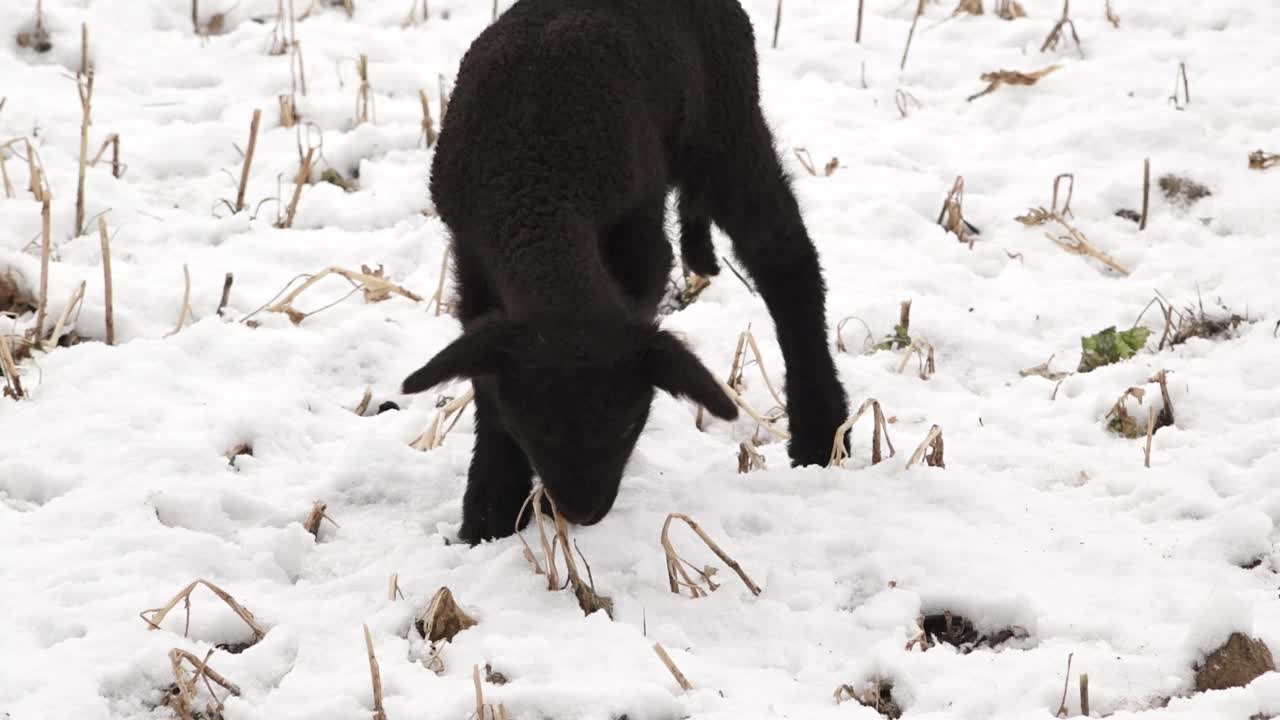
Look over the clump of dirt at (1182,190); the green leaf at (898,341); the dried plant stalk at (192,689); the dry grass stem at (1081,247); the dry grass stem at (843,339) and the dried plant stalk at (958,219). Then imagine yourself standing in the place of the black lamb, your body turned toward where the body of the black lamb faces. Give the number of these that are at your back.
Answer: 5

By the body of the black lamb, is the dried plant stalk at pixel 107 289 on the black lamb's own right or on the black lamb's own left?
on the black lamb's own right

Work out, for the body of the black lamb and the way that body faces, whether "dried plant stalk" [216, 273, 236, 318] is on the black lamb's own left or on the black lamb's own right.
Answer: on the black lamb's own right

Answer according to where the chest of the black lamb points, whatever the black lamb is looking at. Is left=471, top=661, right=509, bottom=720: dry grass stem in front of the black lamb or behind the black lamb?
in front

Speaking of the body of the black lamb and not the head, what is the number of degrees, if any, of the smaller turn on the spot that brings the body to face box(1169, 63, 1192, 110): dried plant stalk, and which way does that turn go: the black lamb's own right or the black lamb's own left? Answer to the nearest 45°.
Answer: approximately 180°

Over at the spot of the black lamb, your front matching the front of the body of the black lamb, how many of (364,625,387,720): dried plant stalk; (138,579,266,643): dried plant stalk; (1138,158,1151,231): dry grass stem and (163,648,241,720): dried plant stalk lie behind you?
1

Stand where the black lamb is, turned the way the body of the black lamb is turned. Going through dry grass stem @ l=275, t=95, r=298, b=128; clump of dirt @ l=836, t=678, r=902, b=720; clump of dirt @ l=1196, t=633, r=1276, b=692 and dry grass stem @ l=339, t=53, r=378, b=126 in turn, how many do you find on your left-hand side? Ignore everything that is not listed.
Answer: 2

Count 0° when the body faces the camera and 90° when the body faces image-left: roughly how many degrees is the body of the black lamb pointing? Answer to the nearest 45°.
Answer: approximately 45°

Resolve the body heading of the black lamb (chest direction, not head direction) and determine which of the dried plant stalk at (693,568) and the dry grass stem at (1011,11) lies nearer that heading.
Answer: the dried plant stalk

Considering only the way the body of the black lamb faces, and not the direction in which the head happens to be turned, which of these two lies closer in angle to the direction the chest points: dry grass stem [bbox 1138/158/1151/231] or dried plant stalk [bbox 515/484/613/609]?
the dried plant stalk

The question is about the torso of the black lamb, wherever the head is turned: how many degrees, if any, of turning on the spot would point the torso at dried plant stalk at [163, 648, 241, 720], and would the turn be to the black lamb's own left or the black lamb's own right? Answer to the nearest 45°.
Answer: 0° — it already faces it
